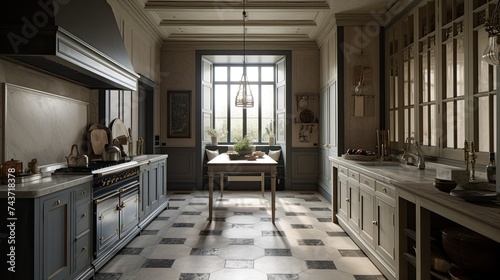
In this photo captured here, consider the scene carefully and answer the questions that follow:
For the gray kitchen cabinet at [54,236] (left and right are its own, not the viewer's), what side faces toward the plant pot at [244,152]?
left

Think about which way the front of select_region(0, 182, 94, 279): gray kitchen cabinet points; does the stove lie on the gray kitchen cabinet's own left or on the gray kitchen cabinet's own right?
on the gray kitchen cabinet's own left

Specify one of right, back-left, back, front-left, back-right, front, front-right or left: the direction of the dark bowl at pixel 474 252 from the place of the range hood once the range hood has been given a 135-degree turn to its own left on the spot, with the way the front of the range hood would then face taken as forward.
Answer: back-right

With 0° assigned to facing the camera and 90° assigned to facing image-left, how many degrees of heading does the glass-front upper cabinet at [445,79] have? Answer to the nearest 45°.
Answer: approximately 45°

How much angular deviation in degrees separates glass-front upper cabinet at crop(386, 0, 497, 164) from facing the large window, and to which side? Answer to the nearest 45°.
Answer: approximately 90° to its right

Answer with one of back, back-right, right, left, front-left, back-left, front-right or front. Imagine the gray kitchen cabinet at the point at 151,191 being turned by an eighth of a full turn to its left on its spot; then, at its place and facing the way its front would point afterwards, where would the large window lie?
front-left

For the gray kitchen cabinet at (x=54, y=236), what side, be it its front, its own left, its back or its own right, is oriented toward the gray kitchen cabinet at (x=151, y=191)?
left

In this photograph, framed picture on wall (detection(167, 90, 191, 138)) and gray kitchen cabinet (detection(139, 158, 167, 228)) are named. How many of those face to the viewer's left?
0

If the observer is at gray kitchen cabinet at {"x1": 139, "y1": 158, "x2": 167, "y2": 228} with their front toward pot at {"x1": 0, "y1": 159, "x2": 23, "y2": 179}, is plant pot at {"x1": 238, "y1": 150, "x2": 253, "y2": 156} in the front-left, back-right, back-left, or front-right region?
back-left

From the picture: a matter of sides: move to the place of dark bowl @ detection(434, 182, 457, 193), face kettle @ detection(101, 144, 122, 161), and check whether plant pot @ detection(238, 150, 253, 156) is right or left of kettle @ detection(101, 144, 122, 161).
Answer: right

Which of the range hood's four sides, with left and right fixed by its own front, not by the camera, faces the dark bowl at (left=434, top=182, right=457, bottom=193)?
front
